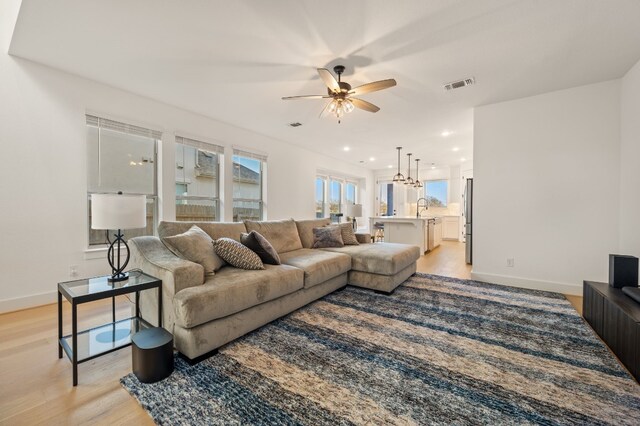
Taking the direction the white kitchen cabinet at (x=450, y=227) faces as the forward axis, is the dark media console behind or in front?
in front

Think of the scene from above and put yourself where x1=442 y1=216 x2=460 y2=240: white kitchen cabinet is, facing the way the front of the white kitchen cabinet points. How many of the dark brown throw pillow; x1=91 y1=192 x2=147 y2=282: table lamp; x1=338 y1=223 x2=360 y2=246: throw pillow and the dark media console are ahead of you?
4

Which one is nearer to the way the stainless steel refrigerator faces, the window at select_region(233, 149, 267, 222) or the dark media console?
the window

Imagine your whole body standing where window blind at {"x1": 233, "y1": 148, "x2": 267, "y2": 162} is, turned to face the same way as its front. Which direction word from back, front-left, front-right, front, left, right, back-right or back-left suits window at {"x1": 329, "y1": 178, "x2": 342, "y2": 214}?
left

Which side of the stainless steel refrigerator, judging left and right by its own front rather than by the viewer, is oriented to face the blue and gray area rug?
left

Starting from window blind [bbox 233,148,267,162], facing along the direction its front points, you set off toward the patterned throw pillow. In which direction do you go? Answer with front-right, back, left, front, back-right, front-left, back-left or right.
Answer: front-right

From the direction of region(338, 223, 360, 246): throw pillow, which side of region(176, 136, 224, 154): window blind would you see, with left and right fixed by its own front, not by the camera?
front

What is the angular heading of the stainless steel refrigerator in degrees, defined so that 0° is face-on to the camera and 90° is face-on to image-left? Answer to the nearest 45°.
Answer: approximately 90°

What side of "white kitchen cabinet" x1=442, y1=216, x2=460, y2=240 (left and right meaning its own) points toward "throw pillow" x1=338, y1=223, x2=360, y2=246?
front

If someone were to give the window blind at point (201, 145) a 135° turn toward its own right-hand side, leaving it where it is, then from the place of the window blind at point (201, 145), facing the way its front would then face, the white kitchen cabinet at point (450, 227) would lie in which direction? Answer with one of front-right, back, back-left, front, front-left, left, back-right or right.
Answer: back

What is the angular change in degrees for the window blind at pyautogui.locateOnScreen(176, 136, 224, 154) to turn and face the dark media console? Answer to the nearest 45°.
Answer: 0° — it already faces it

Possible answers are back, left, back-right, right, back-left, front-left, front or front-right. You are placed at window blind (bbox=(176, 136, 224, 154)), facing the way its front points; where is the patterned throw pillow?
front-right

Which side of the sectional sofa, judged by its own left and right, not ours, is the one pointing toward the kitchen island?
left

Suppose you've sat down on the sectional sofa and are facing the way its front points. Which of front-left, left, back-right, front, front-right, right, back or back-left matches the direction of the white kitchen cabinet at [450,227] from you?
left

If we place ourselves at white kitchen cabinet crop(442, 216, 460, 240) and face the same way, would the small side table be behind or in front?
in front

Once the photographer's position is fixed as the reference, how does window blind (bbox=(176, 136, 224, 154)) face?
facing the viewer and to the right of the viewer
